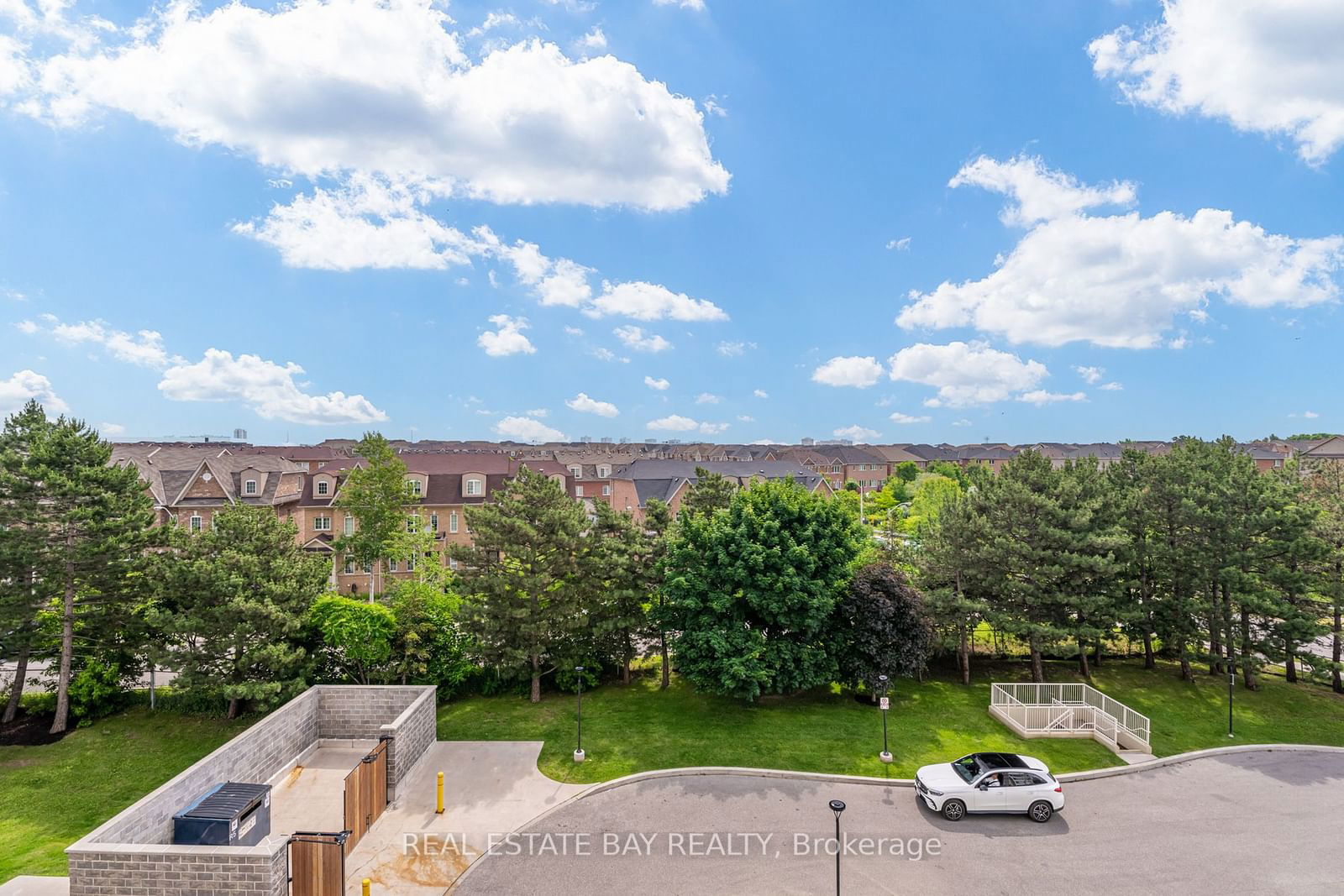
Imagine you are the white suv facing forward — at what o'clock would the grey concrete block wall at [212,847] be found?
The grey concrete block wall is roughly at 11 o'clock from the white suv.

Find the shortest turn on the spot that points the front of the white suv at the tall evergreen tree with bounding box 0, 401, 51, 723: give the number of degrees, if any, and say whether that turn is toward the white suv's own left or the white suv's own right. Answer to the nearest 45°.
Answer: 0° — it already faces it

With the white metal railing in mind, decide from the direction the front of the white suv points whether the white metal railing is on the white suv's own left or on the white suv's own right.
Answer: on the white suv's own right

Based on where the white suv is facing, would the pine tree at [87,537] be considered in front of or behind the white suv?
in front

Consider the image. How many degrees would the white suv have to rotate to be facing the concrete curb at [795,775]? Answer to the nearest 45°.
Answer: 0° — it already faces it

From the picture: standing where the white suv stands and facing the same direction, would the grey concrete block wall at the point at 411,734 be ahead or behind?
ahead

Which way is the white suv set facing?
to the viewer's left
